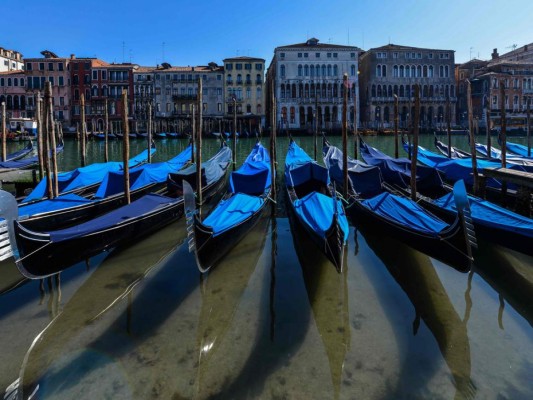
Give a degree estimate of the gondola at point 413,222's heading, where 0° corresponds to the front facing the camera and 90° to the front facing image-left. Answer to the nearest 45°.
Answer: approximately 315°

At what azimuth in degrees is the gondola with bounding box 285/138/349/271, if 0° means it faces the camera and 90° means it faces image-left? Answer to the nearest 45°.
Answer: approximately 0°

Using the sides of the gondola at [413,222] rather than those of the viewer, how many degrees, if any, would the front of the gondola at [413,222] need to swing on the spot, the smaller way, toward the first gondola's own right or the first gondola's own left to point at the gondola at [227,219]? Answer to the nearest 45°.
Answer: approximately 135° to the first gondola's own right

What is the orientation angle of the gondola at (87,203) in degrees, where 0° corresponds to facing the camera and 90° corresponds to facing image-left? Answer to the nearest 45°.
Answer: approximately 45°

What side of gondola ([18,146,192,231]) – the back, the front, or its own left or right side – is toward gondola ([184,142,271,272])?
left

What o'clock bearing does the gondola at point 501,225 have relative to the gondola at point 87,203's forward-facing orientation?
the gondola at point 501,225 is roughly at 9 o'clock from the gondola at point 87,203.

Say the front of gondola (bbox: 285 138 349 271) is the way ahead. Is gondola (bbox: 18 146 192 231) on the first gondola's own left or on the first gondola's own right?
on the first gondola's own right

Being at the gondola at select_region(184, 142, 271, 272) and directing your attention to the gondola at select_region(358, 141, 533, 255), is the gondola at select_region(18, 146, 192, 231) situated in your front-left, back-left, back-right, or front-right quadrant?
back-left
